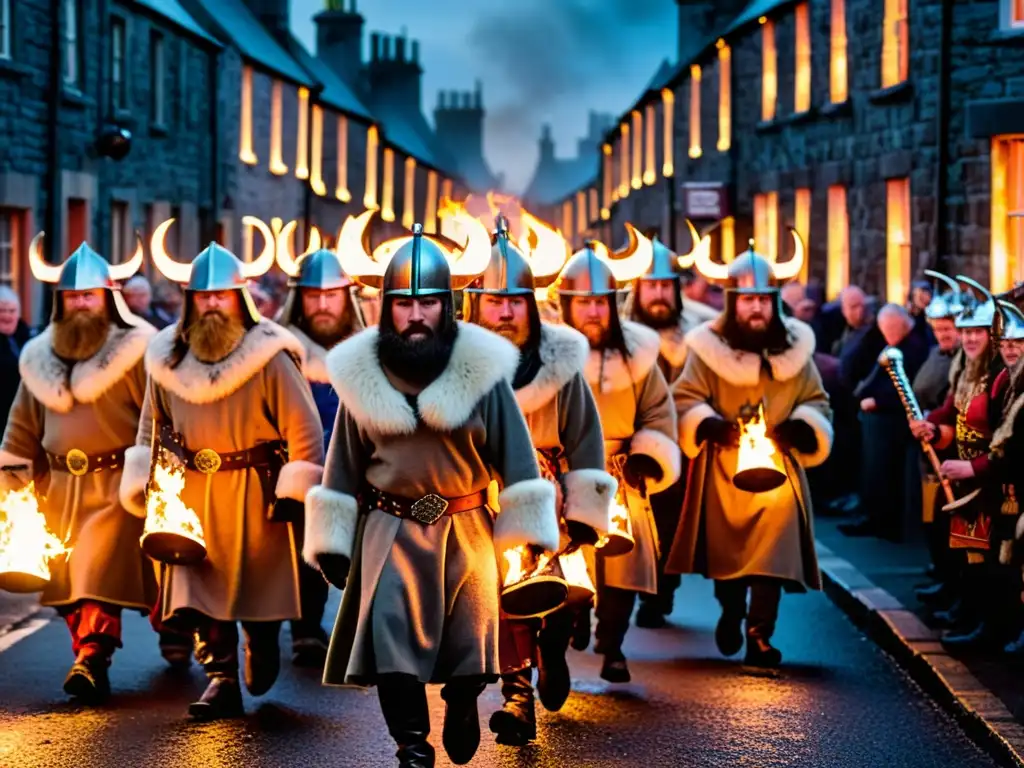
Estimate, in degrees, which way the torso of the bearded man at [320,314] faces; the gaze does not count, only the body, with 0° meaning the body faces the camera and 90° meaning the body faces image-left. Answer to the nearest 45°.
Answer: approximately 0°

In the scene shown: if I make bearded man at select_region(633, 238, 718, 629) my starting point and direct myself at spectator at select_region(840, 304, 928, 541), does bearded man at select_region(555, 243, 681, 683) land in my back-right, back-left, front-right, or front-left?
back-right

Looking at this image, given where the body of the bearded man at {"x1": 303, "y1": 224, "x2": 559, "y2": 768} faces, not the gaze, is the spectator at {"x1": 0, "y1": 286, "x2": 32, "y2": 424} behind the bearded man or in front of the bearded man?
behind
